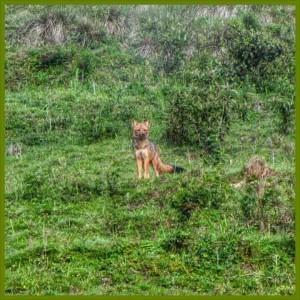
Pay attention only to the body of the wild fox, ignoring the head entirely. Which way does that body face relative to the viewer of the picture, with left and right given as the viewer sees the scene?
facing the viewer and to the left of the viewer

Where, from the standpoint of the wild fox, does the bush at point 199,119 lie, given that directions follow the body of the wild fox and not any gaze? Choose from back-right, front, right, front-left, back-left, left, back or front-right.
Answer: back
